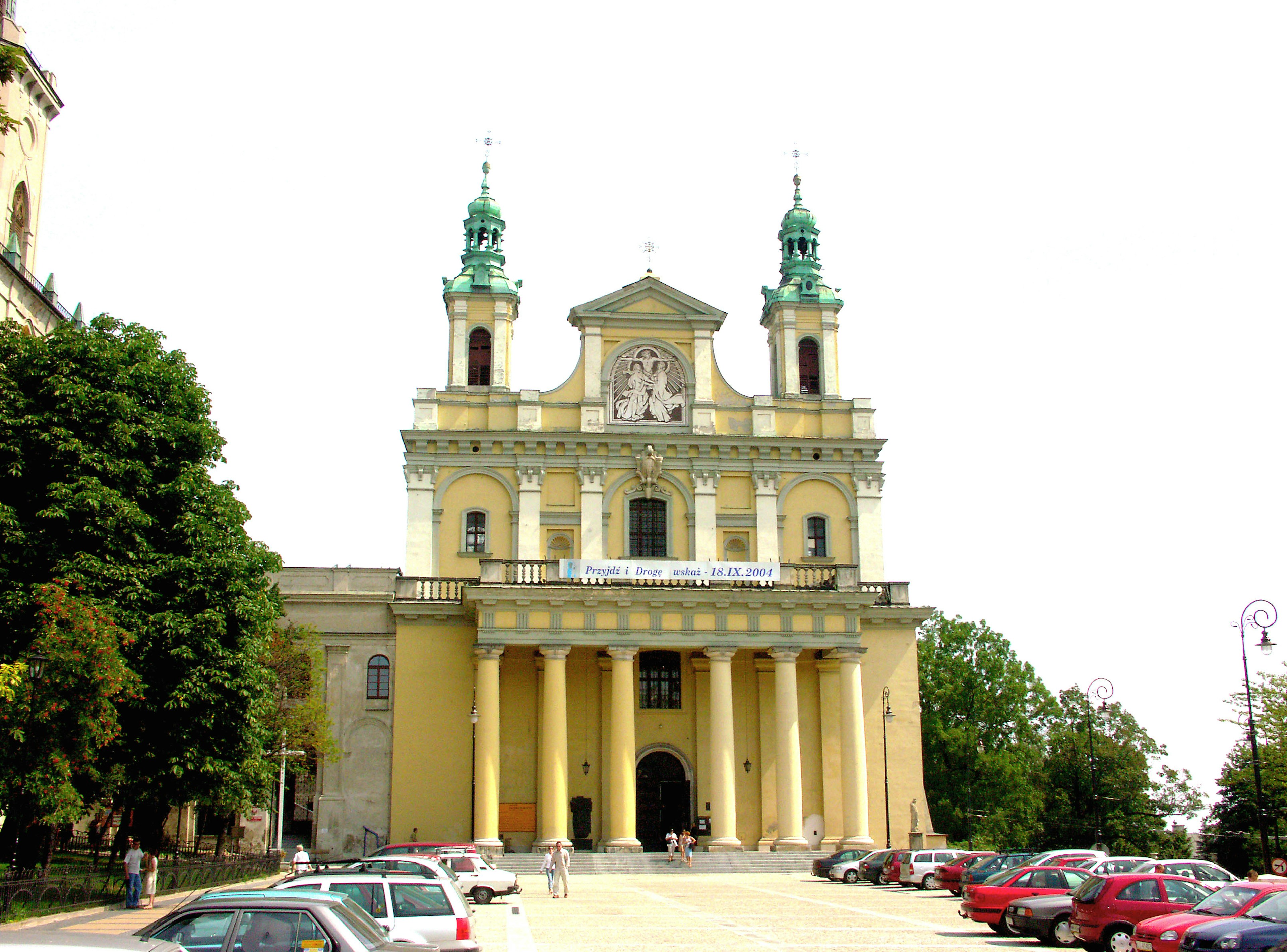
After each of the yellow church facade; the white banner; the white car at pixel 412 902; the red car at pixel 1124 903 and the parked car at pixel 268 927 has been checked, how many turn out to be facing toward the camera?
2

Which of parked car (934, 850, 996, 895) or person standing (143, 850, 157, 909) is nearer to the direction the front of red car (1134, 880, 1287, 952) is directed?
the person standing

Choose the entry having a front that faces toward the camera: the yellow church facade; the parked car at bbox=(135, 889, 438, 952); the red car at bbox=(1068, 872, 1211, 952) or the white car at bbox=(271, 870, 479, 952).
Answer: the yellow church facade

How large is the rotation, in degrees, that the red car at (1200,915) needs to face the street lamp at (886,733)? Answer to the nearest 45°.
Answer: approximately 135° to its right

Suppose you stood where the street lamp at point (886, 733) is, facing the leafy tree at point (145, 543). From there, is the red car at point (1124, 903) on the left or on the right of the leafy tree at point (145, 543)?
left

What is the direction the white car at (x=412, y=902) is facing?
to the viewer's left

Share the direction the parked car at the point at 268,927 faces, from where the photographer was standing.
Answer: facing away from the viewer and to the left of the viewer

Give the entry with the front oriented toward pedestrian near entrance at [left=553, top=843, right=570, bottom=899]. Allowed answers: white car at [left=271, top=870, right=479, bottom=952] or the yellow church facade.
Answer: the yellow church facade
